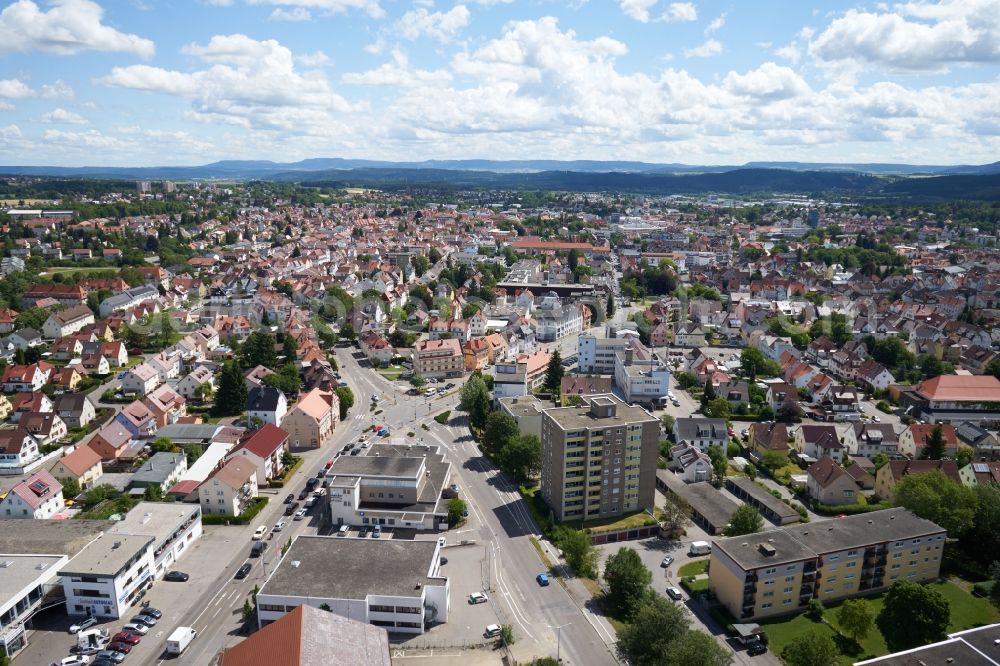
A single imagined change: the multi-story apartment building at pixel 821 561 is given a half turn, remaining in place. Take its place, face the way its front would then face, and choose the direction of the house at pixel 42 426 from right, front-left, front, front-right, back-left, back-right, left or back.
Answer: front-left

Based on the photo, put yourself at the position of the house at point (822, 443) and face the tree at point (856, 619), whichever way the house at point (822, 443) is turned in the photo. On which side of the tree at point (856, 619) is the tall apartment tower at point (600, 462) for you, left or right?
right

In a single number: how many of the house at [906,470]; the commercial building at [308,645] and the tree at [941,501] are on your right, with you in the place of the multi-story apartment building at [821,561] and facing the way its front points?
1

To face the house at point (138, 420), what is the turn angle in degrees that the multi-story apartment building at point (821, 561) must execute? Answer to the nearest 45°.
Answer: approximately 135° to its right

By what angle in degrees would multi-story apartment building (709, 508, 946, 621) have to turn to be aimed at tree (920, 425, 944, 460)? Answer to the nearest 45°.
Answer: approximately 135° to its left

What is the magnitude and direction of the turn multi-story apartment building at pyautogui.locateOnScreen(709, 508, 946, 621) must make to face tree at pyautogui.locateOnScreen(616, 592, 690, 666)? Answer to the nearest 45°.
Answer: approximately 90° to its right

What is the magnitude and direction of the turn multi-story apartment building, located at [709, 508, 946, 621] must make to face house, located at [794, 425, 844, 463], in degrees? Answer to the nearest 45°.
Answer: approximately 135° to its left

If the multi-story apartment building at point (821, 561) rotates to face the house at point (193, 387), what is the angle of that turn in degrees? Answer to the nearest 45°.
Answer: approximately 135° to its right

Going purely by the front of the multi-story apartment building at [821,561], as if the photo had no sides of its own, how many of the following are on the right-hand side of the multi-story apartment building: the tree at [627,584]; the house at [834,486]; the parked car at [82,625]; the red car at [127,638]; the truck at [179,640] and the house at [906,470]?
4

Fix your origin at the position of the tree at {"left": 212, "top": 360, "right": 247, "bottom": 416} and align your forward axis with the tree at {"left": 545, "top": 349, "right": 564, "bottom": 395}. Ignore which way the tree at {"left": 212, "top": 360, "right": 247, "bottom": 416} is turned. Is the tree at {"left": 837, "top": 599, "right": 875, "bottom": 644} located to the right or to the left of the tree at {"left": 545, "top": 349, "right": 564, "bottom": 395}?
right

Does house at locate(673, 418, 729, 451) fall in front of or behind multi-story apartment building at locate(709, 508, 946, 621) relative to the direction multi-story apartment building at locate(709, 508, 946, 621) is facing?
behind

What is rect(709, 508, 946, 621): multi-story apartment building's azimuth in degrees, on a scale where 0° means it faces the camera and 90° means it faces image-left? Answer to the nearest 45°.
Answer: approximately 315°
